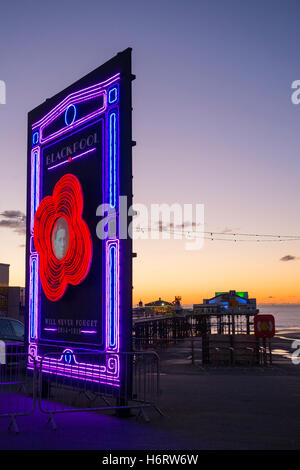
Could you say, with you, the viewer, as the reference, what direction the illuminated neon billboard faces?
facing the viewer and to the left of the viewer
